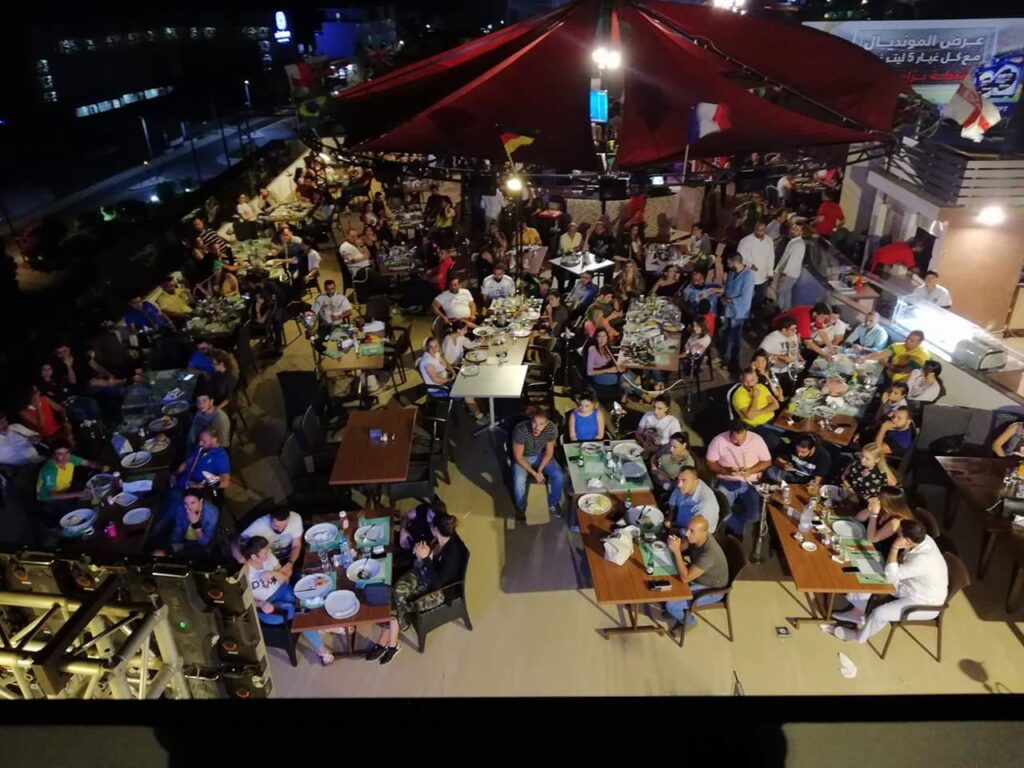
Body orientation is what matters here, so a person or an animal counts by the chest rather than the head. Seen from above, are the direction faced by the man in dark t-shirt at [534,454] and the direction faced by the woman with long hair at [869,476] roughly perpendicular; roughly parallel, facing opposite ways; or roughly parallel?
roughly perpendicular

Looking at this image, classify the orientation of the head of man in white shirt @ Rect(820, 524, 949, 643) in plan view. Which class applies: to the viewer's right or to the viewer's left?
to the viewer's left

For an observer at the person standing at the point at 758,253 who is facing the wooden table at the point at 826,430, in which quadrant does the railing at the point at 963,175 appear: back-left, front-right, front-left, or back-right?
back-left

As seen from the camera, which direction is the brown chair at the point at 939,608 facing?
to the viewer's left

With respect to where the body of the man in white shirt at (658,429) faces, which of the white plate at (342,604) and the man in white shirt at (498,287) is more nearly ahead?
the white plate

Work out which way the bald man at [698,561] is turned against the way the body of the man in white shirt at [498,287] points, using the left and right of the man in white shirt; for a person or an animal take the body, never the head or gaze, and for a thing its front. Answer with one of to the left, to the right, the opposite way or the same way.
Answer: to the right

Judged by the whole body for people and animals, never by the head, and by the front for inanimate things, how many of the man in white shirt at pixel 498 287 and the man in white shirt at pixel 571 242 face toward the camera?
2

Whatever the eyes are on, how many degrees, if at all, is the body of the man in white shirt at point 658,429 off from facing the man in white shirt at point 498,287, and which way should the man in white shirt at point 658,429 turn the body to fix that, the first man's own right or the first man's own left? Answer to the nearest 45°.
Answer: approximately 90° to the first man's own right

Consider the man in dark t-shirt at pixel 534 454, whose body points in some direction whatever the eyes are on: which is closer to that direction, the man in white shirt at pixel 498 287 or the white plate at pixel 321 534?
the white plate

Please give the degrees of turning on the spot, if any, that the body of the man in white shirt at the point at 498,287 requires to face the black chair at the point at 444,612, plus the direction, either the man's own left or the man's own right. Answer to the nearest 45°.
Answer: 0° — they already face it

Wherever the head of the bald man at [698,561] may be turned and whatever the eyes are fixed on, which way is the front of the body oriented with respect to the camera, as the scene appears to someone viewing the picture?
to the viewer's left

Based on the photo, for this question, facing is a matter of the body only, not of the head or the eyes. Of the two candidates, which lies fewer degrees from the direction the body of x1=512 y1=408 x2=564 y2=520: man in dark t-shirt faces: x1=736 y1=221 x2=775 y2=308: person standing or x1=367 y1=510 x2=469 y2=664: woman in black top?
the woman in black top
